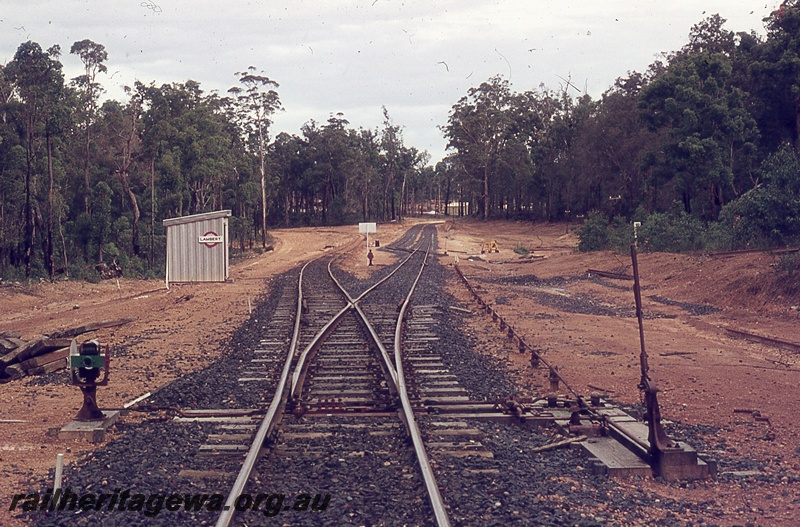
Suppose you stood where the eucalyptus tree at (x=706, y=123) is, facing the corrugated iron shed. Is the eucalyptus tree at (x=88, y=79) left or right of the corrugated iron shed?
right

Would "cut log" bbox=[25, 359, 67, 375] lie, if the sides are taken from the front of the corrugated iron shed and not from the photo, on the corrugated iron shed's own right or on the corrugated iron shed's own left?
on the corrugated iron shed's own right

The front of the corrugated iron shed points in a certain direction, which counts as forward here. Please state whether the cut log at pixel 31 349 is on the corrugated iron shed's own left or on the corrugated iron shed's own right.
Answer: on the corrugated iron shed's own right

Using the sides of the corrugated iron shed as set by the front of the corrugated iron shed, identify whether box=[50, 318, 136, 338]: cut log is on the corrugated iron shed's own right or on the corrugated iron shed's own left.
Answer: on the corrugated iron shed's own right

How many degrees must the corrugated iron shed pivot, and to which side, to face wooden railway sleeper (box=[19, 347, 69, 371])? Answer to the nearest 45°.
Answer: approximately 90° to its right
